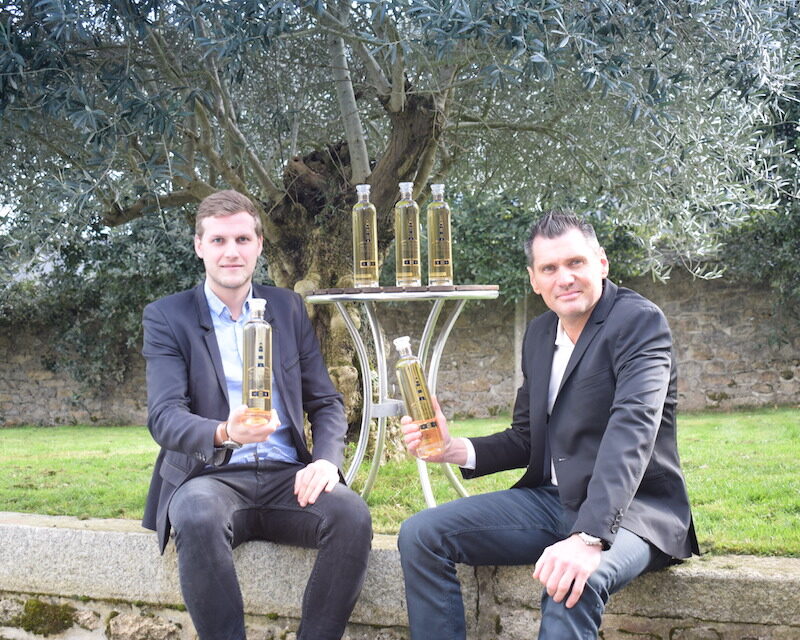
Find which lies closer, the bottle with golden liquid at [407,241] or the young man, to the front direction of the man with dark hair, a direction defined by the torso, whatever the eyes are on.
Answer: the young man

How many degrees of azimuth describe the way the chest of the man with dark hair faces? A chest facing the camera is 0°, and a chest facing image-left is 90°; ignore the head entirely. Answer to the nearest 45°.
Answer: approximately 45°

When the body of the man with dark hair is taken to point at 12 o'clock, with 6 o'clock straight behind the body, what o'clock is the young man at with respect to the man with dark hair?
The young man is roughly at 2 o'clock from the man with dark hair.

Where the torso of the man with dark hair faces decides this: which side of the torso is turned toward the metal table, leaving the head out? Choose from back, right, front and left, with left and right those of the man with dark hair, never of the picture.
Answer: right

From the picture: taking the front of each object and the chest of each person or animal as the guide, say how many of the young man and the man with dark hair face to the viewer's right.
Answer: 0

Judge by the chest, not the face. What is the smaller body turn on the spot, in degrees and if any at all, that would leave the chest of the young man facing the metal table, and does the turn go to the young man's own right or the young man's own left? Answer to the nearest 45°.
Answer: approximately 135° to the young man's own left

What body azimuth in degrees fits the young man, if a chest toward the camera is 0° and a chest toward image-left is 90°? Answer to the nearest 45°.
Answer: approximately 0°

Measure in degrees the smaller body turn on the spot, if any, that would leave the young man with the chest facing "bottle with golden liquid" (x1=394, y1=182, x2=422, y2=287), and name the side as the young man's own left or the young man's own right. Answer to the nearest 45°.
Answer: approximately 135° to the young man's own left

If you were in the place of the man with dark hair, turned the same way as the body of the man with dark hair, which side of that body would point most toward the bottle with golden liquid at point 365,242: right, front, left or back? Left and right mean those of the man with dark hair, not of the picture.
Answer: right
